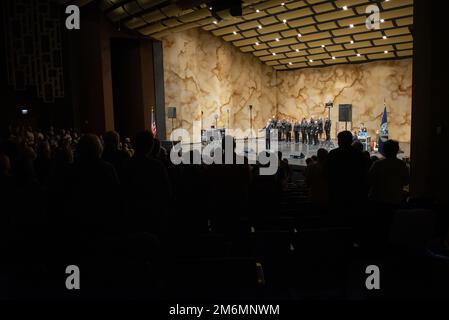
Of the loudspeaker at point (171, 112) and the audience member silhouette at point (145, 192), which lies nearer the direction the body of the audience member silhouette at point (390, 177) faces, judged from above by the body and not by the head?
the loudspeaker

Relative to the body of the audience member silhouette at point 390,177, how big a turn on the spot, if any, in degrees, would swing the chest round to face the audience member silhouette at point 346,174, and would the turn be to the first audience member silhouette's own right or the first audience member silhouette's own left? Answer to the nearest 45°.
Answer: approximately 135° to the first audience member silhouette's own left

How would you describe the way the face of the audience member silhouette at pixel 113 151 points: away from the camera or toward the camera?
away from the camera

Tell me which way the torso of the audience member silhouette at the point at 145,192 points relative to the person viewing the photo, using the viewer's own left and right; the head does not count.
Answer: facing away from the viewer and to the right of the viewer

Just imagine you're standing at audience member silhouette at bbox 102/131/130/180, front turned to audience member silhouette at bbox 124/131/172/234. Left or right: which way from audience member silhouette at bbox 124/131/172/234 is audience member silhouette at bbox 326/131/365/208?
left

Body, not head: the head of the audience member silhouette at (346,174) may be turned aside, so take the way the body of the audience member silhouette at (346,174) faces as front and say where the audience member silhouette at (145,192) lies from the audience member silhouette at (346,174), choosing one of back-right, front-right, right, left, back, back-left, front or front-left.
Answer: back-left

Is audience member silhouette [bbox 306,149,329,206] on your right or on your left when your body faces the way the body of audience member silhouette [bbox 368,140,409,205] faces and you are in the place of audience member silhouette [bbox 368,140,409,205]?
on your left

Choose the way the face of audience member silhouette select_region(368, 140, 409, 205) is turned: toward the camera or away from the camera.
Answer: away from the camera

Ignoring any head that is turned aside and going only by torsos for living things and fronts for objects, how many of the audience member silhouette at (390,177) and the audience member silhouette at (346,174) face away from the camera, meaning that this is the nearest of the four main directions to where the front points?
2

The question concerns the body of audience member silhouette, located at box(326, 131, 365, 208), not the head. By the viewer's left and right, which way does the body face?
facing away from the viewer

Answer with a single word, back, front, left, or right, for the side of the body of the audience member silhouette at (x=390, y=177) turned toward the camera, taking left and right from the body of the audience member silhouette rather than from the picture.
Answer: back
